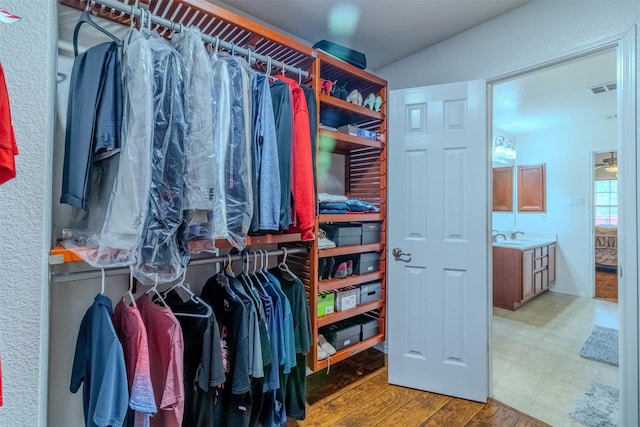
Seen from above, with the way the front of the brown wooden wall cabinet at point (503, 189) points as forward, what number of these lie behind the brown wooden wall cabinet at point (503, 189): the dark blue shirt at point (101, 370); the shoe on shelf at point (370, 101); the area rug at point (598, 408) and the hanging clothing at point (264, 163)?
0

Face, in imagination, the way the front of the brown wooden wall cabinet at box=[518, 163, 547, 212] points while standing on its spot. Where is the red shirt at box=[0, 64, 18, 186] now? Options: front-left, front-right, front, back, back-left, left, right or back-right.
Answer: front

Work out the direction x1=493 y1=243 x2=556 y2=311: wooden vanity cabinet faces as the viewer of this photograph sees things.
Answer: facing the viewer and to the right of the viewer

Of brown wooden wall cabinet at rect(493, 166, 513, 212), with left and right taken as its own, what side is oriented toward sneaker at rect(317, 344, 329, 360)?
front

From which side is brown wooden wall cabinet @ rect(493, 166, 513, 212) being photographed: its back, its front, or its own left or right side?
front

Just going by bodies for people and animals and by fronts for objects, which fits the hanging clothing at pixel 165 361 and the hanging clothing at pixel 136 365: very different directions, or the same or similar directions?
same or similar directions

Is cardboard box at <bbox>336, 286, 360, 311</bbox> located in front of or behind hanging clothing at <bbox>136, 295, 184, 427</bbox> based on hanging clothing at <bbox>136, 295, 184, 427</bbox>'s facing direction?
behind

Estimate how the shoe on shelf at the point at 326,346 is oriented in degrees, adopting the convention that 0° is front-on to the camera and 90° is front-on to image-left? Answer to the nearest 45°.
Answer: approximately 315°

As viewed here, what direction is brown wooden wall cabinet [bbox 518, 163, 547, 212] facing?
toward the camera

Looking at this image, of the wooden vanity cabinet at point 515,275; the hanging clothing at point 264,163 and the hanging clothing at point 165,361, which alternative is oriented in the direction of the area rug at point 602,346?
the wooden vanity cabinet

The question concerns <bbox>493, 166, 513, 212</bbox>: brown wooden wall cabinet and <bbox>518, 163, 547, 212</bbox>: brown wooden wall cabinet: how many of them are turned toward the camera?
2
